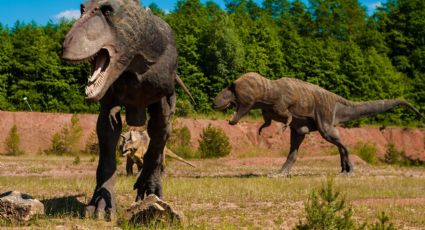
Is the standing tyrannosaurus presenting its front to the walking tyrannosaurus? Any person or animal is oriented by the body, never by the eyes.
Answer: no

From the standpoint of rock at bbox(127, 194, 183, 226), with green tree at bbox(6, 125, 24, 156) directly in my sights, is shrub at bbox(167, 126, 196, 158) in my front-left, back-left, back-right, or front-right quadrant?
front-right

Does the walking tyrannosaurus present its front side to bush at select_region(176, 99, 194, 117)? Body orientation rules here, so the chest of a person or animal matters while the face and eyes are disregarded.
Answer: no

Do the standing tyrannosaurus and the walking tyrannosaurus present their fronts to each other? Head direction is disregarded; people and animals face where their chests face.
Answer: no

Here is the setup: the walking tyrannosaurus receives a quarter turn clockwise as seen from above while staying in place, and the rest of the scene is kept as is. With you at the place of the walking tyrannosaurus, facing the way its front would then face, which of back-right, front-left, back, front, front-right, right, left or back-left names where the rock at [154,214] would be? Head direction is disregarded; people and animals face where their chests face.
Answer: back

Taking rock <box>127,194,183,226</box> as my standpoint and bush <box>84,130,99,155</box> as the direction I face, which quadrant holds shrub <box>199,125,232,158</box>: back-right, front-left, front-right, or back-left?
front-right

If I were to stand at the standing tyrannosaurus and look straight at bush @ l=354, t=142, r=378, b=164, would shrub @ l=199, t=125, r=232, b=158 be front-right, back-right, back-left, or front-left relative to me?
front-left

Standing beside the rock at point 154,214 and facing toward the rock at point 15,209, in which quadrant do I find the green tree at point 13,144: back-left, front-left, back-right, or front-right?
front-right

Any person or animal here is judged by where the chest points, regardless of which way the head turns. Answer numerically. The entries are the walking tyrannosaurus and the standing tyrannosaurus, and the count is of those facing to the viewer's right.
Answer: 0

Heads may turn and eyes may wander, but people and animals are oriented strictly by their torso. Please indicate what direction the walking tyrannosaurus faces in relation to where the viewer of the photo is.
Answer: facing to the left of the viewer

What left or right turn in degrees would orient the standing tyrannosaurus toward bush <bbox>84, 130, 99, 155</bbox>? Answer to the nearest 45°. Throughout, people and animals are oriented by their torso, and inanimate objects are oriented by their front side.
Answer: approximately 135° to its right

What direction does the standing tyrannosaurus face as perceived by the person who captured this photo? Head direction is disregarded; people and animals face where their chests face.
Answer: facing the viewer and to the left of the viewer
